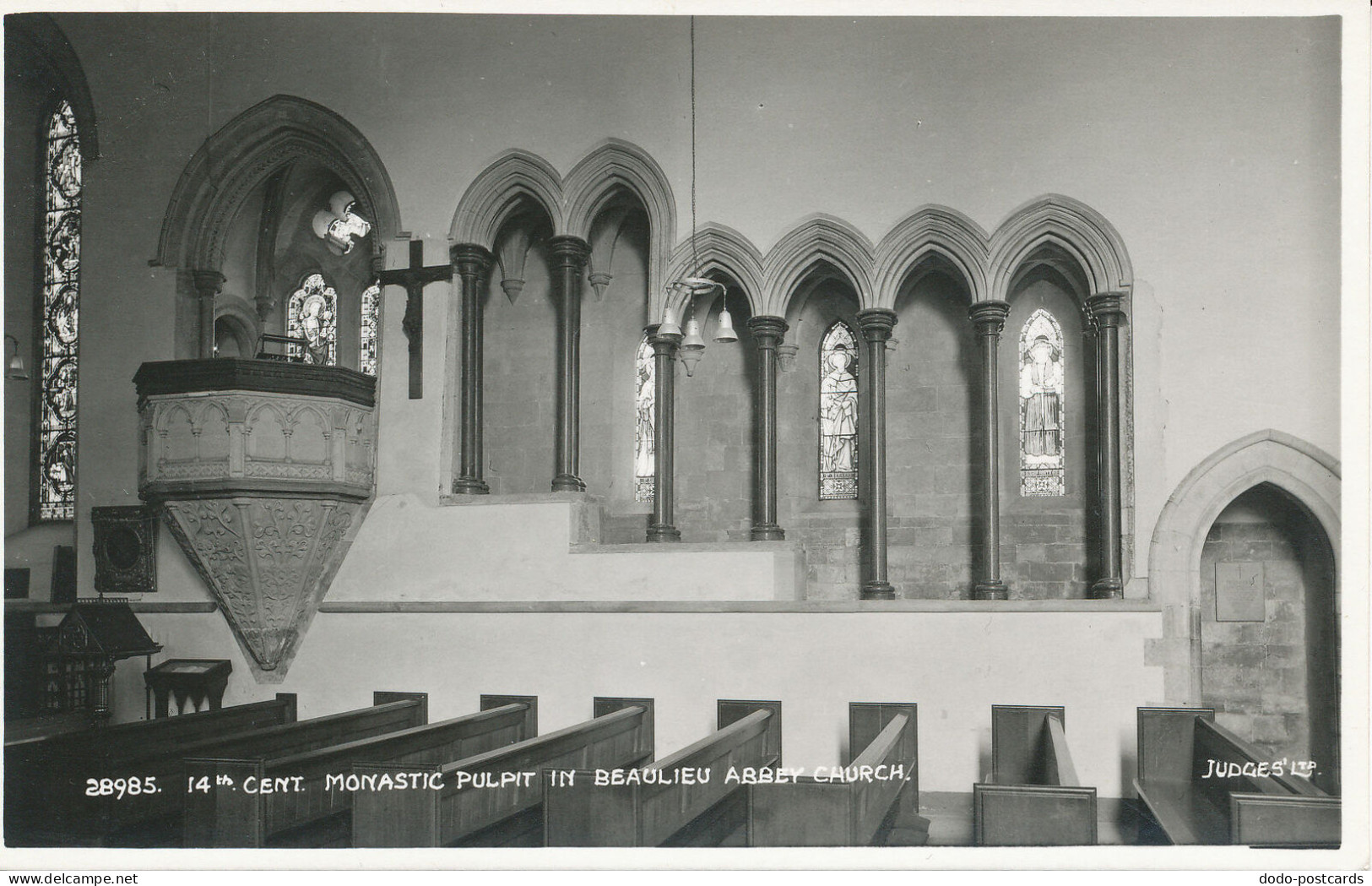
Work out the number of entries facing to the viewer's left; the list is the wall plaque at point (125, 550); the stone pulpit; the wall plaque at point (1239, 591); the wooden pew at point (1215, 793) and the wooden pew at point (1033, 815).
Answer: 2

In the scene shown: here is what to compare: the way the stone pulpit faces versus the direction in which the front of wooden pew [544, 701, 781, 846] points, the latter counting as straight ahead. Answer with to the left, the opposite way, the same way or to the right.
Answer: to the left

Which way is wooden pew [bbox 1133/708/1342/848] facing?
to the viewer's left

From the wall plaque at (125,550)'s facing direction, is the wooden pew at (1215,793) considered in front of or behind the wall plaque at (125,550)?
in front

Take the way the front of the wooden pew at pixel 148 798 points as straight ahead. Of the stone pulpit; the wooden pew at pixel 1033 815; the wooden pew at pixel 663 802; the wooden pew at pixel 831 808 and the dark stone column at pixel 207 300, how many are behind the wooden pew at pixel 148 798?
3

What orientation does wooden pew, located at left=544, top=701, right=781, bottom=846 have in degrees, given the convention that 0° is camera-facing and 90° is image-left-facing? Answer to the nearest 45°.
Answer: approximately 90°

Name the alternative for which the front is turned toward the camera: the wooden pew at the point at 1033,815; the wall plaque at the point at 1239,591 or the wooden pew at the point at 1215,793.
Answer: the wall plaque

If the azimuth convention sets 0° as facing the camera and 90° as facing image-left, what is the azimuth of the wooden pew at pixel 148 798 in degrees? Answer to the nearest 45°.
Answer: approximately 135°

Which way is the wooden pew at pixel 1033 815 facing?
to the viewer's left
